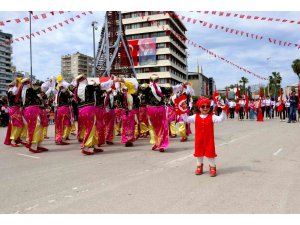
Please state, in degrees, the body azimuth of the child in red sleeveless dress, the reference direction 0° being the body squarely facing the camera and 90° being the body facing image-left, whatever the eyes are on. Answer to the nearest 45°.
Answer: approximately 0°
